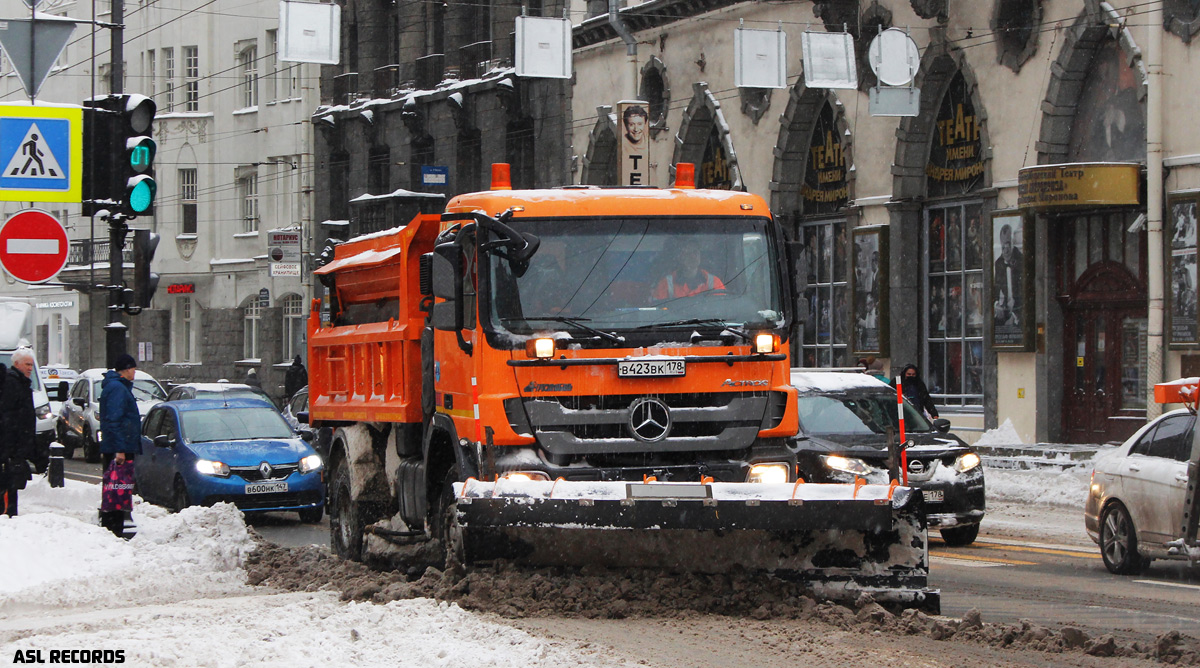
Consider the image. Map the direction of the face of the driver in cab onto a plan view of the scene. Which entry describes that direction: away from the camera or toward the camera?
toward the camera

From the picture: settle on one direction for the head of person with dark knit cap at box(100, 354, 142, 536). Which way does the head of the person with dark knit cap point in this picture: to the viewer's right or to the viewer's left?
to the viewer's right

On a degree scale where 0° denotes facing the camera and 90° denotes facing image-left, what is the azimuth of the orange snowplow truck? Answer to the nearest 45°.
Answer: approximately 315°

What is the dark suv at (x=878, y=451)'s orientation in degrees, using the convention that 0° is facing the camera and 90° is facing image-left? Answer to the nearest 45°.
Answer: approximately 315°

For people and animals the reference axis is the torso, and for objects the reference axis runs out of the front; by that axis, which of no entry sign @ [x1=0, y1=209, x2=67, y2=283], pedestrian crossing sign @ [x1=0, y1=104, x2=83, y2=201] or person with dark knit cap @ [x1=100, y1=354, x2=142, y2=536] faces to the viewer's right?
the person with dark knit cap

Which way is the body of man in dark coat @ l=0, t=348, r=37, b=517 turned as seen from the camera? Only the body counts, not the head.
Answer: to the viewer's right

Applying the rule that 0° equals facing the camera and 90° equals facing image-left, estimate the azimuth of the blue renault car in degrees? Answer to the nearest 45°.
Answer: approximately 315°

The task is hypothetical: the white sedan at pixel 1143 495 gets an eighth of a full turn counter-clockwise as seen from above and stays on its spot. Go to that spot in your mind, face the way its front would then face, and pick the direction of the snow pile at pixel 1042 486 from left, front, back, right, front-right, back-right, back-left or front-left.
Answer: left

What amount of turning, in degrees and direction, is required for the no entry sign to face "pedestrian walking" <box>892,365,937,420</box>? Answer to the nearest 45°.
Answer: approximately 90° to its left

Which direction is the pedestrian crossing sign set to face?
toward the camera
